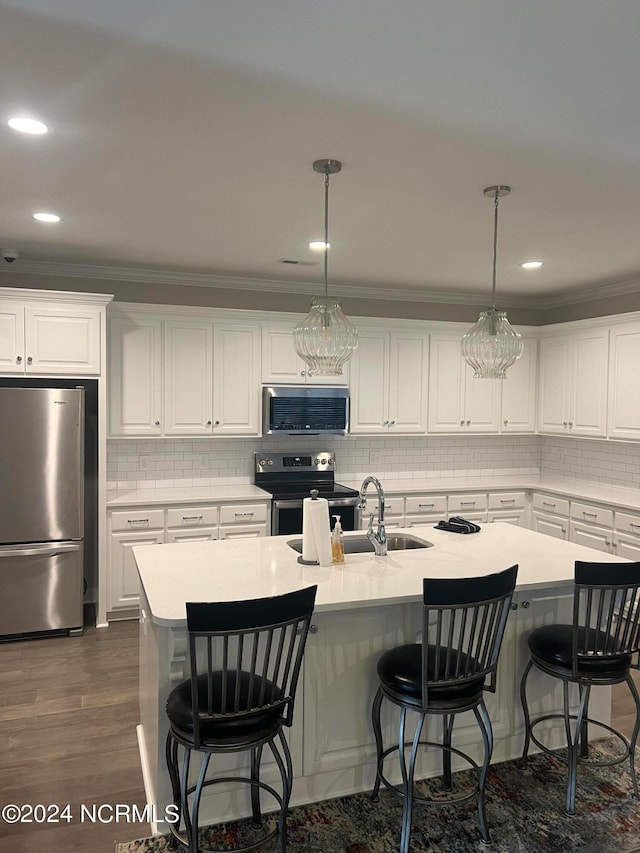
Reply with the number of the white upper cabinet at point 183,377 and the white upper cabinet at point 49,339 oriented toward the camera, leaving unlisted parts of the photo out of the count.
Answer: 2

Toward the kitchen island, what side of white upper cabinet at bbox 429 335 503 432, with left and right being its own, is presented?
front

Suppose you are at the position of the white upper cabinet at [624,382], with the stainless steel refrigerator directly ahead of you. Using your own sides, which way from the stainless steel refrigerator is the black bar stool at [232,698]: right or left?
left

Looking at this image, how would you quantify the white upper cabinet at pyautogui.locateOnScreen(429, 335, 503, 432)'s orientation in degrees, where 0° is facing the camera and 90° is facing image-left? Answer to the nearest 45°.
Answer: approximately 0°

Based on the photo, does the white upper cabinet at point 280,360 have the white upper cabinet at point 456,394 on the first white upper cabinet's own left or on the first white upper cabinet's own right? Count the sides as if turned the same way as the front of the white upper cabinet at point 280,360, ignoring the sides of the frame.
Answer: on the first white upper cabinet's own left

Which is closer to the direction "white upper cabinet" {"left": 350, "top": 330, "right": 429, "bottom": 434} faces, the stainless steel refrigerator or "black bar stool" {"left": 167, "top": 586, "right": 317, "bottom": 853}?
the black bar stool

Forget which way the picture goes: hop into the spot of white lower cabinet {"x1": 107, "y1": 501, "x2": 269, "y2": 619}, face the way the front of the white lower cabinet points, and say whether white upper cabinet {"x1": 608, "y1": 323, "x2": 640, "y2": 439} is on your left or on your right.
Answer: on your left

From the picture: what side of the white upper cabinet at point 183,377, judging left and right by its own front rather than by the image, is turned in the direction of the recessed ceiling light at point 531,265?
left
